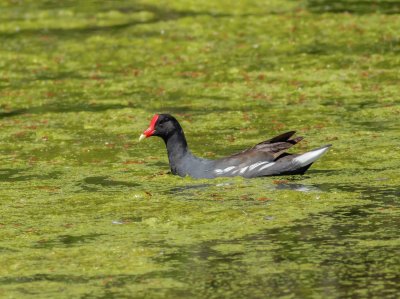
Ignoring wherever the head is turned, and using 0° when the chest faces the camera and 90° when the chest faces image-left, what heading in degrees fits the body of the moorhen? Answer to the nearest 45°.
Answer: approximately 90°
